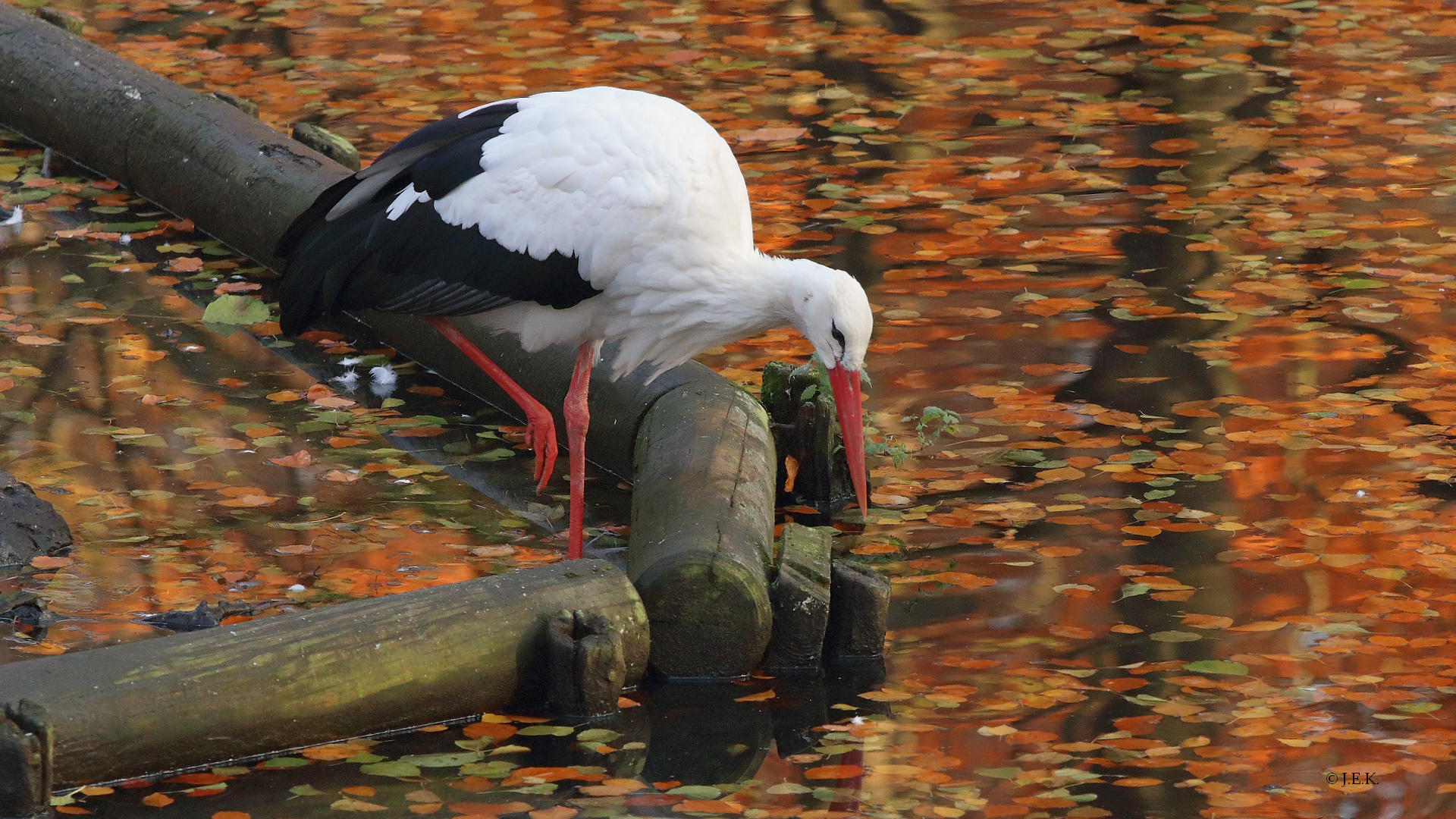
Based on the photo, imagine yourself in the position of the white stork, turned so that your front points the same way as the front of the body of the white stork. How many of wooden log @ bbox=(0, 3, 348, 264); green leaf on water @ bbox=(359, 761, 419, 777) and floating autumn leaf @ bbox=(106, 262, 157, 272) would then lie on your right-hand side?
1

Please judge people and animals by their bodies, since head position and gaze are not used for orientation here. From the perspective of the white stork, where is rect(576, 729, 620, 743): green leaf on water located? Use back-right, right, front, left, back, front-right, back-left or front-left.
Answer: right

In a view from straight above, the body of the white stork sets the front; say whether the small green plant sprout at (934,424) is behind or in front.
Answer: in front

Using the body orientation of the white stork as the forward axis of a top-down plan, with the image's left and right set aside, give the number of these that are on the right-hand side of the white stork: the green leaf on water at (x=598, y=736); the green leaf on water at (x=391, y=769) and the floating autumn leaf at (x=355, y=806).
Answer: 3

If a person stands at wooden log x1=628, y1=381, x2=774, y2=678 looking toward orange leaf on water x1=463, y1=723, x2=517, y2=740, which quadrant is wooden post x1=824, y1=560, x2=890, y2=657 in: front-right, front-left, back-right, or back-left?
back-left

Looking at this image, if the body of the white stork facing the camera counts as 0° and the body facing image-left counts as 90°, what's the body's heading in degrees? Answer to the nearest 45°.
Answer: approximately 270°

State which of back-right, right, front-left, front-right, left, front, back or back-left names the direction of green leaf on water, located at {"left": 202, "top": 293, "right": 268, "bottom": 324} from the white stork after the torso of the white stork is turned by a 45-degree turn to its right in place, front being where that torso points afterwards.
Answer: back

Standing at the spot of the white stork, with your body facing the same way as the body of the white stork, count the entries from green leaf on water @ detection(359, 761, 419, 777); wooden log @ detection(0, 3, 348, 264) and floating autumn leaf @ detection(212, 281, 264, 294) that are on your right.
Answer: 1

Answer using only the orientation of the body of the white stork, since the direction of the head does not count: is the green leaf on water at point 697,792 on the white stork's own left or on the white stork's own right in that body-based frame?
on the white stork's own right

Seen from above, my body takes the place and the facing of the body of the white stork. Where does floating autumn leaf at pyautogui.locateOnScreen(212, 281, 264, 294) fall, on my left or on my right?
on my left

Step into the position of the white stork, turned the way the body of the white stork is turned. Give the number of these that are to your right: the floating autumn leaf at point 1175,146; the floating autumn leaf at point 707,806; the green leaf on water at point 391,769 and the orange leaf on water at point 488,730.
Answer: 3

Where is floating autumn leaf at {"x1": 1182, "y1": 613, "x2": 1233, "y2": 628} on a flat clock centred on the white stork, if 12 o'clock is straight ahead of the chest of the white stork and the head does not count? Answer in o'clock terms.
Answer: The floating autumn leaf is roughly at 1 o'clock from the white stork.

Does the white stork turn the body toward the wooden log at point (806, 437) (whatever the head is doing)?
yes

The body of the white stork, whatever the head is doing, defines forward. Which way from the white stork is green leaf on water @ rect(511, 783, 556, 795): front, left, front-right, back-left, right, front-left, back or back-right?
right

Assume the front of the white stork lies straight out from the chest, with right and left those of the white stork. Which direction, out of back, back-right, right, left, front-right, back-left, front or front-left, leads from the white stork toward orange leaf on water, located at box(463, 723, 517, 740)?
right
